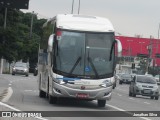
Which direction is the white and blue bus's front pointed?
toward the camera
